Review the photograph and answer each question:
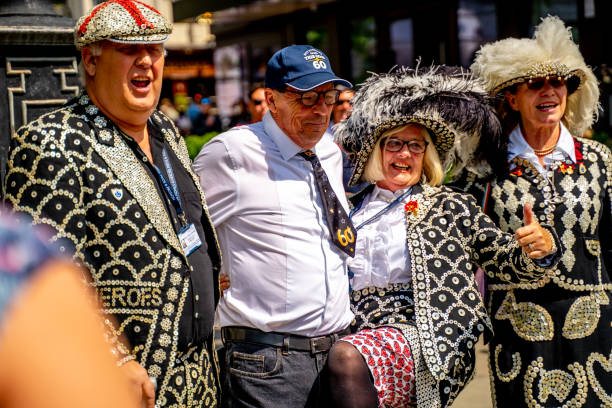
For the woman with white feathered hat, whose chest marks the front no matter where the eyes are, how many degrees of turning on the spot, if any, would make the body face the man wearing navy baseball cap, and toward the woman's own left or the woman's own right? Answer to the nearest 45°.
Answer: approximately 45° to the woman's own right

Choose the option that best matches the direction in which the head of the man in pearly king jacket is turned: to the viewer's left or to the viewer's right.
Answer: to the viewer's right

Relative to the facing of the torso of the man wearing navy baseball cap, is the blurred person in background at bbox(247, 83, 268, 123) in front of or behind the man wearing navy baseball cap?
behind

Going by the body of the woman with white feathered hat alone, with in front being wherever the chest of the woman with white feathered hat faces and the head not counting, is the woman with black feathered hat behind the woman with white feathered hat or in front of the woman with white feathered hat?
in front

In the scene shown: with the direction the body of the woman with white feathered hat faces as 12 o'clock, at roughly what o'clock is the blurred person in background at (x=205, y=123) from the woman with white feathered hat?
The blurred person in background is roughly at 5 o'clock from the woman with white feathered hat.

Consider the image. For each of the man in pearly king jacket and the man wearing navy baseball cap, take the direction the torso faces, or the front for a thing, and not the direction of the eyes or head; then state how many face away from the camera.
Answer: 0

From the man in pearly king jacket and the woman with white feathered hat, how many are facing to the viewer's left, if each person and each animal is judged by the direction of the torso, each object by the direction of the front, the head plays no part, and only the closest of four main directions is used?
0

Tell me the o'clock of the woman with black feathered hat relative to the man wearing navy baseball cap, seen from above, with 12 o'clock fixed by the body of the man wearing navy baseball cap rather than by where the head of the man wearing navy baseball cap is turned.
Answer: The woman with black feathered hat is roughly at 10 o'clock from the man wearing navy baseball cap.

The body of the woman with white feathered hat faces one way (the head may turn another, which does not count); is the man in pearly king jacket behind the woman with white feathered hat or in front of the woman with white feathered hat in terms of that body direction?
in front
